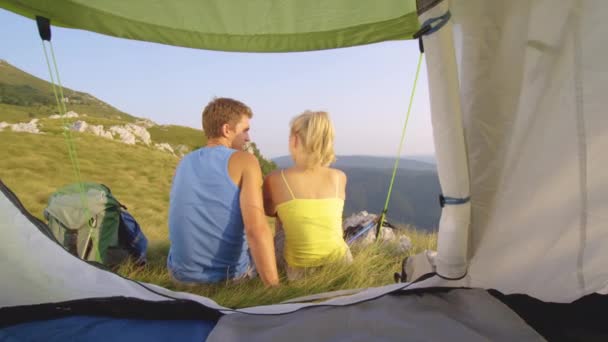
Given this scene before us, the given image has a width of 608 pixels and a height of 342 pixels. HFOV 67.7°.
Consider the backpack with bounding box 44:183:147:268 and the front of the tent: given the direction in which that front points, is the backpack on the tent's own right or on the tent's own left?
on the tent's own left

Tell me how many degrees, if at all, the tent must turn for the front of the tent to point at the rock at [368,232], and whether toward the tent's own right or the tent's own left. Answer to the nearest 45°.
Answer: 0° — it already faces it

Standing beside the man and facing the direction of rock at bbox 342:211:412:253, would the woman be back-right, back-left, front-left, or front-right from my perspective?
front-right

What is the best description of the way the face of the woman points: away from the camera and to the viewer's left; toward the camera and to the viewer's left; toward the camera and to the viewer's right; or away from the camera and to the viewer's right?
away from the camera and to the viewer's left

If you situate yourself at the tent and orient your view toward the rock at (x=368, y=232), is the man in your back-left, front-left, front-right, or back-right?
front-left

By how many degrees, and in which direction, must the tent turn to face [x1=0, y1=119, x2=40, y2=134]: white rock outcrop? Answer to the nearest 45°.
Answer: approximately 45° to its left

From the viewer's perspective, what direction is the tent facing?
away from the camera

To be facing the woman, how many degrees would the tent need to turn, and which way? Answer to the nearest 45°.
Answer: approximately 45° to its left

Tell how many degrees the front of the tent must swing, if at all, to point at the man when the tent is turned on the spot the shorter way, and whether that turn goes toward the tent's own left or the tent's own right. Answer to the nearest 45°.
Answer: approximately 45° to the tent's own left

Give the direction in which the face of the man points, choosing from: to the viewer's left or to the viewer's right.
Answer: to the viewer's right

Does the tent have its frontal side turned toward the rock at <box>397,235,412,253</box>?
yes
